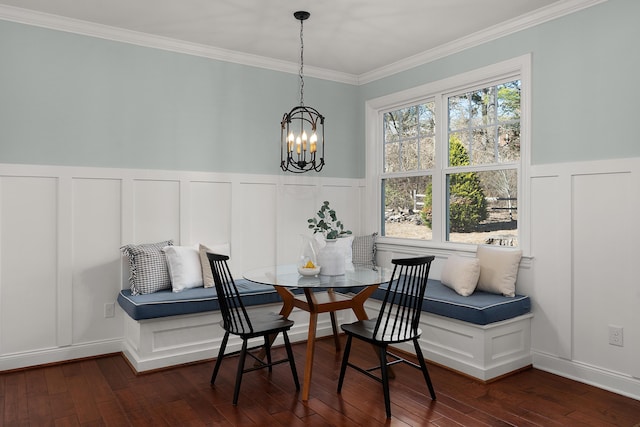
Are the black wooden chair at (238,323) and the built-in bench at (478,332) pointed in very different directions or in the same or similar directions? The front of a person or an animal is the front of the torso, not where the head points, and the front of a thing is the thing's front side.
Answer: very different directions

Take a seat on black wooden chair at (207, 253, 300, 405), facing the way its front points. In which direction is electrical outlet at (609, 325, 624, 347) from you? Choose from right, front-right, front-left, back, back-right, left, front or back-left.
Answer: front-right

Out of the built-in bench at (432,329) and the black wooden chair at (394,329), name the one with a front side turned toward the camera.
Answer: the built-in bench

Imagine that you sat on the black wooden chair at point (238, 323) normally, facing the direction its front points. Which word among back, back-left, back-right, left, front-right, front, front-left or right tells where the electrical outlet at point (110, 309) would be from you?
left

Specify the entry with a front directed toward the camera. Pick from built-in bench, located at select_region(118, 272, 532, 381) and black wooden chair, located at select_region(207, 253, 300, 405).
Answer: the built-in bench

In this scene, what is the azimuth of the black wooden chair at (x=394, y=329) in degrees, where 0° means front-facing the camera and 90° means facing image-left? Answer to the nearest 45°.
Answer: approximately 135°

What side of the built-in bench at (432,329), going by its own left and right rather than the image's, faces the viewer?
front

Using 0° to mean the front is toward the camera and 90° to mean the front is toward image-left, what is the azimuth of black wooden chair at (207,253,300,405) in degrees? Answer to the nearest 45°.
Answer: approximately 225°

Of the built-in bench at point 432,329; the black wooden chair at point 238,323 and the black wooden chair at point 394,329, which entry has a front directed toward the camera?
the built-in bench

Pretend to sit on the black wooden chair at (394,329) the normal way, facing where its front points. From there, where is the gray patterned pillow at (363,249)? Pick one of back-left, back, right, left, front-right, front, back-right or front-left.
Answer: front-right

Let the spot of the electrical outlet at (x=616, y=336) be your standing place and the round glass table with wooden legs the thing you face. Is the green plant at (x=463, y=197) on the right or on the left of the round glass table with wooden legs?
right

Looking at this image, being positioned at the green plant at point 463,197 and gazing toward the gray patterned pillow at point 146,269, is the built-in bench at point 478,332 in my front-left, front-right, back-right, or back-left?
front-left

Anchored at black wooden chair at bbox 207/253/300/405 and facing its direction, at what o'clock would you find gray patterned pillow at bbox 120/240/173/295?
The gray patterned pillow is roughly at 9 o'clock from the black wooden chair.

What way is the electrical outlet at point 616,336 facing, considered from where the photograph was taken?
facing the viewer and to the left of the viewer

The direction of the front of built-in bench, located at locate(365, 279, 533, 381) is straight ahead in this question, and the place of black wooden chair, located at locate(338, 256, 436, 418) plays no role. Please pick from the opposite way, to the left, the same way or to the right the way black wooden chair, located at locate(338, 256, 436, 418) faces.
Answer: to the right

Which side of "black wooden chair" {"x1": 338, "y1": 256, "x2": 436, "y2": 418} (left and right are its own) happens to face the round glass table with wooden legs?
front

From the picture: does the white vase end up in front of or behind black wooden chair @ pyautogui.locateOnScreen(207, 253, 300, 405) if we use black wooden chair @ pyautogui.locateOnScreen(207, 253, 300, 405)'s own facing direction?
in front

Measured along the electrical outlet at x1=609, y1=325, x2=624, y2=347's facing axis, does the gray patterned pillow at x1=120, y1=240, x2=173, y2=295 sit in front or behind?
in front
